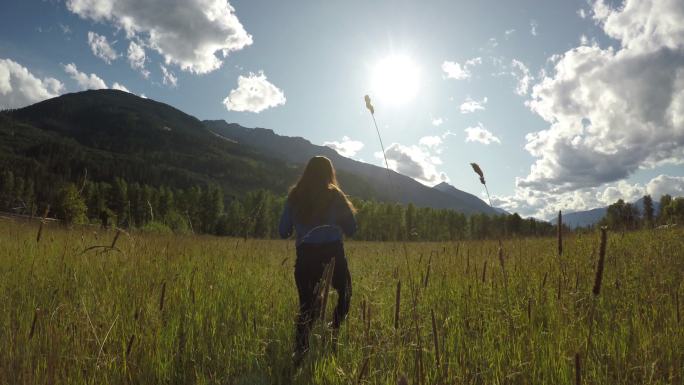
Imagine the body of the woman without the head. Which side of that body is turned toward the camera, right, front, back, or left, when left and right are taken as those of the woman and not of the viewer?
back

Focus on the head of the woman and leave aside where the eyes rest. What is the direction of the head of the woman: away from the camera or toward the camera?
away from the camera
